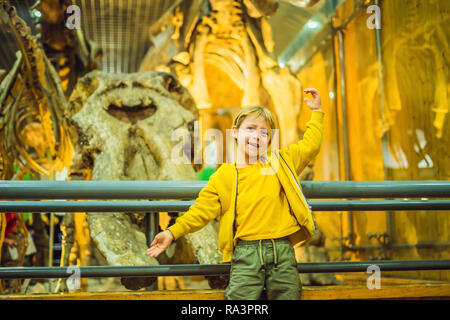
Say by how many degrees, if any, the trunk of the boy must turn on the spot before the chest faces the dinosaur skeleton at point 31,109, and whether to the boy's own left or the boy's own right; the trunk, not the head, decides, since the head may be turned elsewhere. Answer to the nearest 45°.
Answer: approximately 135° to the boy's own right

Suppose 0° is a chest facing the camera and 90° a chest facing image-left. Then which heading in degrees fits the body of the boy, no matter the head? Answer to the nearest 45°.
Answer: approximately 0°
